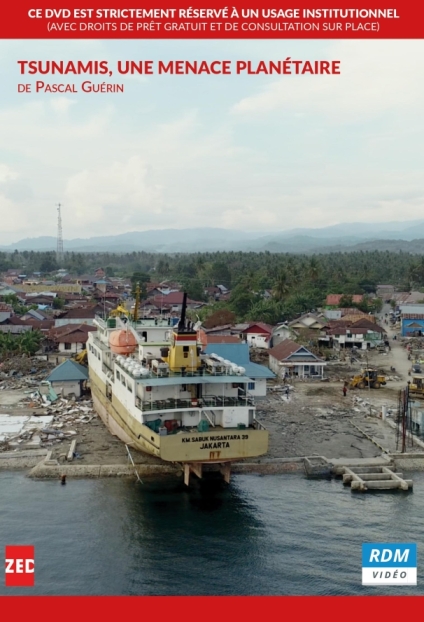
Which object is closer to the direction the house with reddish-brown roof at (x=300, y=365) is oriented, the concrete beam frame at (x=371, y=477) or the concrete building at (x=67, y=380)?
the concrete beam frame

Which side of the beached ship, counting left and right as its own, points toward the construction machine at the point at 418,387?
right

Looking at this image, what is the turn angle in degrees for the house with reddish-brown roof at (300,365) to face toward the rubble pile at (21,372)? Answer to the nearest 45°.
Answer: approximately 135° to its right

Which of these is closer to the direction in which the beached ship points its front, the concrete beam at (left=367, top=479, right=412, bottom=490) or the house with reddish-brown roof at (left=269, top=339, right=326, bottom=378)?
the house with reddish-brown roof

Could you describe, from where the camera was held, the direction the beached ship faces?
facing away from the viewer and to the left of the viewer

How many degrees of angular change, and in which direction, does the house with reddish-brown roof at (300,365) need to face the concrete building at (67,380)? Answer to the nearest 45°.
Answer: approximately 90° to its right

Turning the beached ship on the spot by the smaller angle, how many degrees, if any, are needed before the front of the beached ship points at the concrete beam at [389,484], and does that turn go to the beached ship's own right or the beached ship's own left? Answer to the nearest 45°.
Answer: approximately 135° to the beached ship's own right

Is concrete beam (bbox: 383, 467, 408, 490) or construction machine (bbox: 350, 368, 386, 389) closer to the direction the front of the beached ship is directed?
the construction machine

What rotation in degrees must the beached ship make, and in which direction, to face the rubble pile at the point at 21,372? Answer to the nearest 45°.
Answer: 0° — it already faces it

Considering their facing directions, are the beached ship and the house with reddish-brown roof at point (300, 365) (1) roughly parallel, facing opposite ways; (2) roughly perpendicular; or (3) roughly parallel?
roughly parallel, facing opposite ways

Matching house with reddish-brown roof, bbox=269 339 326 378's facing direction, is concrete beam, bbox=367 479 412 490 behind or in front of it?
in front

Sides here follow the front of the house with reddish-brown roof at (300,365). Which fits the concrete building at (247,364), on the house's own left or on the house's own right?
on the house's own right
